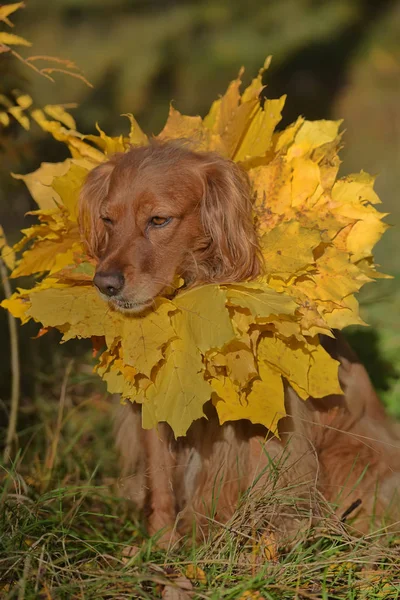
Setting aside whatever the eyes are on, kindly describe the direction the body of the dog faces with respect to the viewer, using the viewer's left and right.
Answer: facing the viewer and to the left of the viewer
